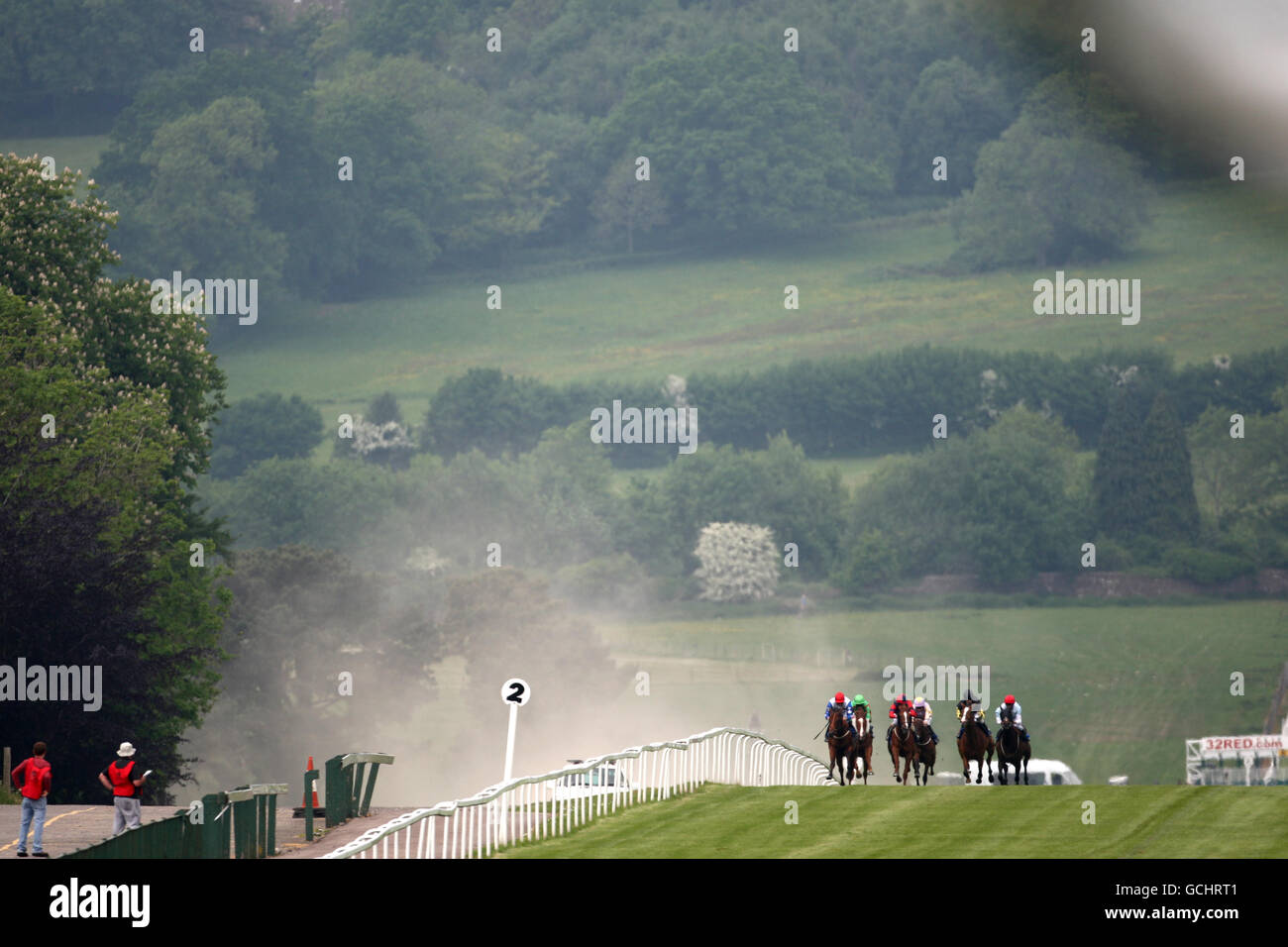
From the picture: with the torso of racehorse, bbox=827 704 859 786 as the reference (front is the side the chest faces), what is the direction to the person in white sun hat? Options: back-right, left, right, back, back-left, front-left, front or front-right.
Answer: front-right

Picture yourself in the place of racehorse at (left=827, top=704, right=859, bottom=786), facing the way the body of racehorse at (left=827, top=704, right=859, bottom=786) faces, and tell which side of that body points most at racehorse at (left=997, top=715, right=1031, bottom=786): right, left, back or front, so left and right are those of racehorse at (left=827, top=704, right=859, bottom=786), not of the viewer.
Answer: left

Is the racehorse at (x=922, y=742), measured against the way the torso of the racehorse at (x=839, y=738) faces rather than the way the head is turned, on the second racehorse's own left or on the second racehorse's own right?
on the second racehorse's own left

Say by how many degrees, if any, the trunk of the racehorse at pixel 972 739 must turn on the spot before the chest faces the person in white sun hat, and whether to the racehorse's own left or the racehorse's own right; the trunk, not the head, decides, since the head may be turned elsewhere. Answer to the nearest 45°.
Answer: approximately 45° to the racehorse's own right

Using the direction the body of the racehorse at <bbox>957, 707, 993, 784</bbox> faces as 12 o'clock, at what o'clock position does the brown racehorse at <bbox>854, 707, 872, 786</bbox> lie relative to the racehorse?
The brown racehorse is roughly at 4 o'clock from the racehorse.

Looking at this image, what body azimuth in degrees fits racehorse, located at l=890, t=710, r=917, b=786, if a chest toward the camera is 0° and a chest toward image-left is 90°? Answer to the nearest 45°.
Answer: approximately 0°

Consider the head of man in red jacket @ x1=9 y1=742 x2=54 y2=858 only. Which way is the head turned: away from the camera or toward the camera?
away from the camera

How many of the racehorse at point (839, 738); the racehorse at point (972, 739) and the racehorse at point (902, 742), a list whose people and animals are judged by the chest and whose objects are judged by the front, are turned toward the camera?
3
